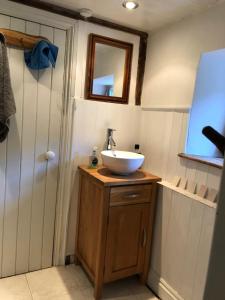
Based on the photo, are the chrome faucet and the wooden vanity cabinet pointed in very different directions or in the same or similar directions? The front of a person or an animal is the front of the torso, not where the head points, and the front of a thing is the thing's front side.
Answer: same or similar directions

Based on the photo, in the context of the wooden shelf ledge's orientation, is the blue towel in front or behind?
in front

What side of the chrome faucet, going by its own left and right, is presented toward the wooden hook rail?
right

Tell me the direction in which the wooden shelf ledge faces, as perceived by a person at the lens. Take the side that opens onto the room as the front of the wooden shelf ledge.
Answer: facing the viewer and to the left of the viewer

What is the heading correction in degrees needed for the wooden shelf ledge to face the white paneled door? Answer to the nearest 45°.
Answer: approximately 45° to its right

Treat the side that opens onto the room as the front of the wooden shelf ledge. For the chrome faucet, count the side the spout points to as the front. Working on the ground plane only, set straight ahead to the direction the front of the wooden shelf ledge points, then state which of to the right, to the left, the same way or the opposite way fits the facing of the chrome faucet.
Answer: to the left

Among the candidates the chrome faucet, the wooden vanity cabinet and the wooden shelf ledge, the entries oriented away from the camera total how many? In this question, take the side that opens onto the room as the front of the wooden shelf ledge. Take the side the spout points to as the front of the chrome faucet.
0

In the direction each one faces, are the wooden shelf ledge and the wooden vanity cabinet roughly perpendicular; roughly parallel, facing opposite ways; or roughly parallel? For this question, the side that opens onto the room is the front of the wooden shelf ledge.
roughly perpendicular

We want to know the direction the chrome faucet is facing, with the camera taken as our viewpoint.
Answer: facing the viewer and to the right of the viewer

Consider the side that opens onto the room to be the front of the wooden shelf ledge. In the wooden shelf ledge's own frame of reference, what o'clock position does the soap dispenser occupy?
The soap dispenser is roughly at 2 o'clock from the wooden shelf ledge.
